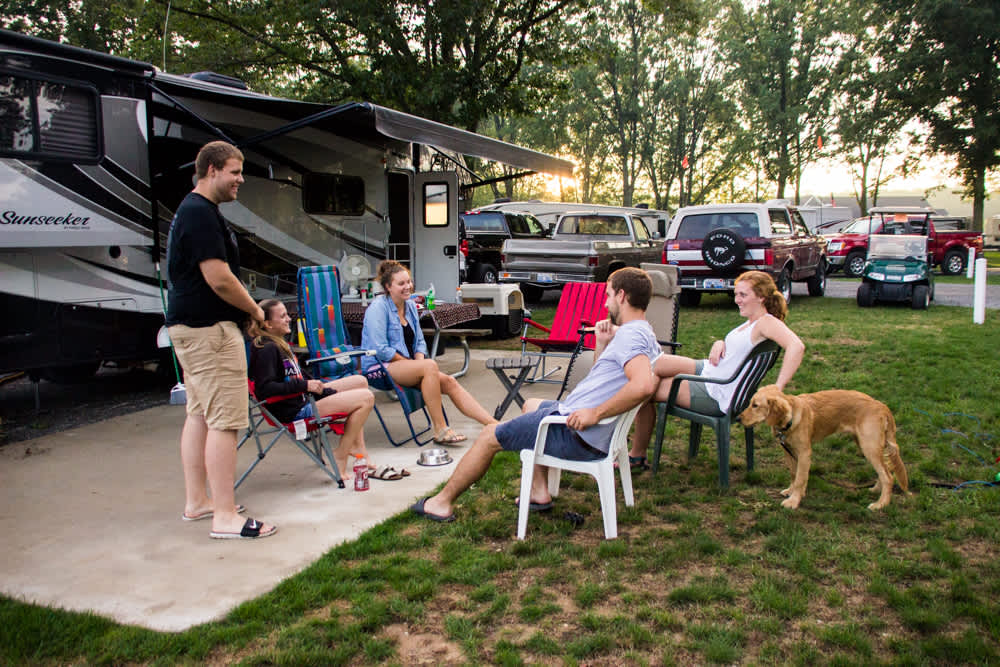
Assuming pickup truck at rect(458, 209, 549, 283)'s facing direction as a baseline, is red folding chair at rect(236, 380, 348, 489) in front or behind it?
behind

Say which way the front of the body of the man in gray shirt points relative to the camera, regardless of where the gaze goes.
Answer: to the viewer's left

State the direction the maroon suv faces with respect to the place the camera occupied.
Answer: facing away from the viewer and to the right of the viewer

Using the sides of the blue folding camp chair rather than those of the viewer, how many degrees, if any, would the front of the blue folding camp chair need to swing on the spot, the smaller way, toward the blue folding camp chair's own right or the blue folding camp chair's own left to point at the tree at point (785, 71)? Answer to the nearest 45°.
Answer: approximately 90° to the blue folding camp chair's own left

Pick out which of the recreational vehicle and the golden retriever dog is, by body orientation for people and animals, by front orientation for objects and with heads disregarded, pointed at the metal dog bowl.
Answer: the golden retriever dog

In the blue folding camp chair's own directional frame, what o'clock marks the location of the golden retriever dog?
The golden retriever dog is roughly at 12 o'clock from the blue folding camp chair.

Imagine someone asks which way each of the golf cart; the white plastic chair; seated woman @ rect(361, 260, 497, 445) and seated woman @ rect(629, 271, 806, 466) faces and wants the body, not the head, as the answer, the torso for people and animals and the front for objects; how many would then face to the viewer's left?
2

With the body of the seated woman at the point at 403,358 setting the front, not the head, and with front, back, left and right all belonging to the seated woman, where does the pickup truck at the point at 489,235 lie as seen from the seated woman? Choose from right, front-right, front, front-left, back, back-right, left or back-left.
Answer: back-left

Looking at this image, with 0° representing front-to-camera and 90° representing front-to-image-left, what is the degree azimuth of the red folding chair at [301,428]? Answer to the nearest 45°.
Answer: approximately 270°

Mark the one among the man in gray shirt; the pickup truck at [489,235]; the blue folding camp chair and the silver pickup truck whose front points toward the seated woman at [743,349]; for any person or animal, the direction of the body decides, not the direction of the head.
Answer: the blue folding camp chair

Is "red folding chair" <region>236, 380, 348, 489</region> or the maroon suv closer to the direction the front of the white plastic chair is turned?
the red folding chair

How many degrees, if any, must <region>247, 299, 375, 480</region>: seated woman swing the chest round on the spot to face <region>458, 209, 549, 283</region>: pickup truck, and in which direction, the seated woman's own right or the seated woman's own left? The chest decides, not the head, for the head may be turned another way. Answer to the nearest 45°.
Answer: approximately 90° to the seated woman's own left

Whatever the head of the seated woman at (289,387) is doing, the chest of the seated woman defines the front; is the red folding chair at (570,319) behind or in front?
in front

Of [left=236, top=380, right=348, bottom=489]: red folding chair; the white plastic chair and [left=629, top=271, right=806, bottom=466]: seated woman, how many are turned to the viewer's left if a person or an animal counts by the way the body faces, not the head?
2

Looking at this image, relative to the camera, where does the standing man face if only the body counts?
to the viewer's right

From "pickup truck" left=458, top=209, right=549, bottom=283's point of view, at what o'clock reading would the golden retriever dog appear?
The golden retriever dog is roughly at 4 o'clock from the pickup truck.
